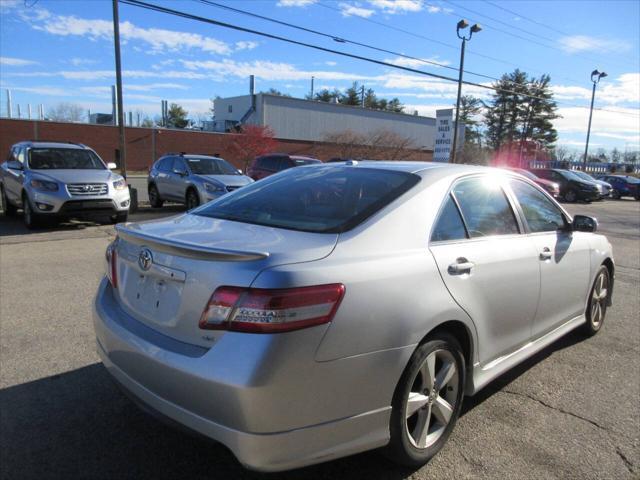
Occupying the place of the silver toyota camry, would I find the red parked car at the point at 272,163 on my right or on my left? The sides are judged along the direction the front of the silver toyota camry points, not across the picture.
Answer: on my left

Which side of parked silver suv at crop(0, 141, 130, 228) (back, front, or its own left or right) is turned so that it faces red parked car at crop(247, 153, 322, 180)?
left

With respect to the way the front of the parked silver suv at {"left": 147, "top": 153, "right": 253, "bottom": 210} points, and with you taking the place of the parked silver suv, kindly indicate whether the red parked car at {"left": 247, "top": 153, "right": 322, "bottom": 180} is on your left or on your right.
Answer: on your left

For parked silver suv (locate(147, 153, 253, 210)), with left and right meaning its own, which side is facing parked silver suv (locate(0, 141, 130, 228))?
right

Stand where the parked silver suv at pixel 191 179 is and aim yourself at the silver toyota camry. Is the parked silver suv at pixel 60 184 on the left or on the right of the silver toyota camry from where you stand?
right

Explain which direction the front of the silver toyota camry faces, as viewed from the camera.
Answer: facing away from the viewer and to the right of the viewer

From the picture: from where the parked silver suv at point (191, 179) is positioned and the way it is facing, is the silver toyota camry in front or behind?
in front

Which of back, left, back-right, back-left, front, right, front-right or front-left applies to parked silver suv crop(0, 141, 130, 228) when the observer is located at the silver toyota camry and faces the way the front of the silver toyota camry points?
left

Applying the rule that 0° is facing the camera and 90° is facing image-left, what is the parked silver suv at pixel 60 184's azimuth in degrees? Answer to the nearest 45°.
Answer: approximately 315°

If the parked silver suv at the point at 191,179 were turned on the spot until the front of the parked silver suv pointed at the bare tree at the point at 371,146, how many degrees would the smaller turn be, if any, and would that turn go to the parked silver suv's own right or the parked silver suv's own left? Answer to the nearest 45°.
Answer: approximately 90° to the parked silver suv's own left

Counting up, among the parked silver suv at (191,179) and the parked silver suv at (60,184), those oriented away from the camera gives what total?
0

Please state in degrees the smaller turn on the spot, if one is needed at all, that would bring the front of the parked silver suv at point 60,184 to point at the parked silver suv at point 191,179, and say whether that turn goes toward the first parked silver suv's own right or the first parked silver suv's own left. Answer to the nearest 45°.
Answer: approximately 90° to the first parked silver suv's own left
